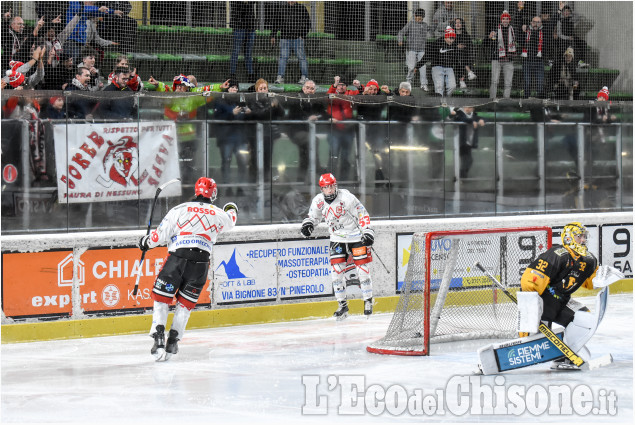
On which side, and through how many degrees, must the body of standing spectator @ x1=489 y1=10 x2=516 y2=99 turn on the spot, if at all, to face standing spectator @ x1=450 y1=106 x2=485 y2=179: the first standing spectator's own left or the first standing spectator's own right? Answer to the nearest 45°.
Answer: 0° — they already face them

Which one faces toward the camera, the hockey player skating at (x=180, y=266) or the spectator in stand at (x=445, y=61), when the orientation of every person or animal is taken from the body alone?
the spectator in stand

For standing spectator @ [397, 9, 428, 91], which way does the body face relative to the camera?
toward the camera

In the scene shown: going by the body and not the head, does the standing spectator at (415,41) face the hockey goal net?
yes

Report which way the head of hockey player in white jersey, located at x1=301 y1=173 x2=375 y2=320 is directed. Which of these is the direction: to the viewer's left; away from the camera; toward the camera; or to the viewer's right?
toward the camera

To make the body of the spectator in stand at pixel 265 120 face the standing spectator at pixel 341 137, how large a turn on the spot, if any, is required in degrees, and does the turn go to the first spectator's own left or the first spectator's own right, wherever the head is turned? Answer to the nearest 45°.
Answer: approximately 135° to the first spectator's own left

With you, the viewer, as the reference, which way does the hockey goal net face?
facing the viewer and to the right of the viewer

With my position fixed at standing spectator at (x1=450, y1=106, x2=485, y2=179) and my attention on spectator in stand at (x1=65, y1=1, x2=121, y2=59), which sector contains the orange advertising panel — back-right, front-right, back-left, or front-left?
front-left

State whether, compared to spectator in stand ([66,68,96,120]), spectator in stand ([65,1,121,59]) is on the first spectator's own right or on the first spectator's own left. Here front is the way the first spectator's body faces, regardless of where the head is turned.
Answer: on the first spectator's own left

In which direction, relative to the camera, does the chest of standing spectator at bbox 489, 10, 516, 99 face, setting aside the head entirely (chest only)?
toward the camera

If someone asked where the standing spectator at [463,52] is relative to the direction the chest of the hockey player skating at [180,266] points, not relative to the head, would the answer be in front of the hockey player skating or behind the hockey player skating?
in front

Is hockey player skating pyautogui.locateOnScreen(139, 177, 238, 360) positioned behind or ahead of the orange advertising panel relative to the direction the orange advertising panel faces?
ahead

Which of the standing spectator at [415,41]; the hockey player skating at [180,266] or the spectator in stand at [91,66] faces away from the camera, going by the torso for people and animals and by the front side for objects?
the hockey player skating

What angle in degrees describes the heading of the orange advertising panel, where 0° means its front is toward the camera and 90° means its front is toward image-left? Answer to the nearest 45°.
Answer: approximately 0°

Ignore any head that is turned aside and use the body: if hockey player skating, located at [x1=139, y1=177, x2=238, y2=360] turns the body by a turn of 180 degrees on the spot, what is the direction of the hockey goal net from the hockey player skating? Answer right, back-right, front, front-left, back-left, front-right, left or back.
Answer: left

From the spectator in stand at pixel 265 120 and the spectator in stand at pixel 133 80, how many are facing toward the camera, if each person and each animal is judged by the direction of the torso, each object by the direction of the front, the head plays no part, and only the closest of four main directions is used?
2

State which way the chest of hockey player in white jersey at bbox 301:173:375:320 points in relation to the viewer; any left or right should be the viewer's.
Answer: facing the viewer

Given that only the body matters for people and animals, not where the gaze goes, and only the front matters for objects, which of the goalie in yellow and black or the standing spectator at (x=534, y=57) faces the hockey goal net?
the standing spectator
